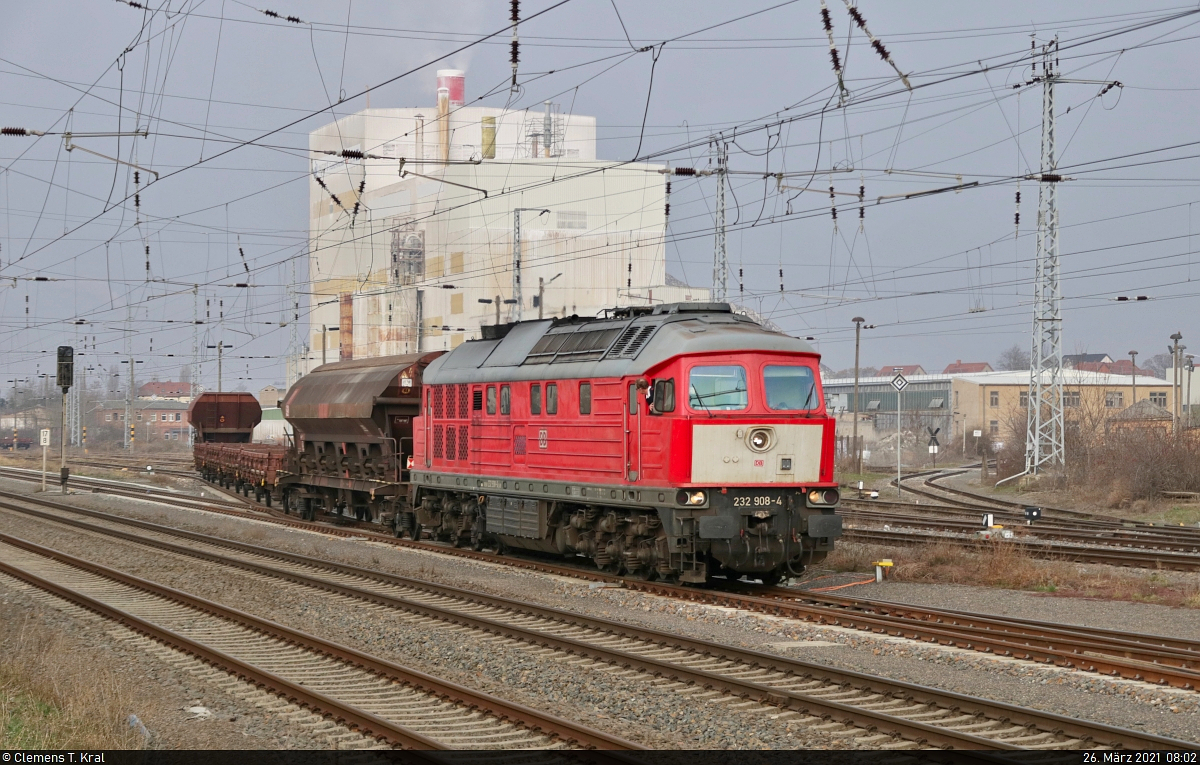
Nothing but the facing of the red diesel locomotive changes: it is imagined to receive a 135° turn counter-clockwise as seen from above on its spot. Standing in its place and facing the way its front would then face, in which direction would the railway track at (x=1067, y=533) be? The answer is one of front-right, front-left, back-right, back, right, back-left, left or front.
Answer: front-right

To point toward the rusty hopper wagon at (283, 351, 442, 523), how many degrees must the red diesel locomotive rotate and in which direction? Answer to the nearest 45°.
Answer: approximately 180°

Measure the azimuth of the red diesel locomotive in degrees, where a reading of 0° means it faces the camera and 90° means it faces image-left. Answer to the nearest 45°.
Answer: approximately 315°

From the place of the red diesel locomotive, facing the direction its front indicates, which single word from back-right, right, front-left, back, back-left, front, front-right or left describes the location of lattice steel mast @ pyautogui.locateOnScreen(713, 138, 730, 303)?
back-left

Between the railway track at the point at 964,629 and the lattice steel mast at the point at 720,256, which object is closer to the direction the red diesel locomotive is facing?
the railway track
